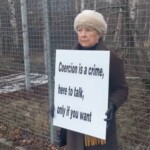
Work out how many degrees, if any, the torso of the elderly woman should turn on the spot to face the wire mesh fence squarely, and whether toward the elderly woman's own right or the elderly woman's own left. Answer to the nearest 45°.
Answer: approximately 135° to the elderly woman's own right

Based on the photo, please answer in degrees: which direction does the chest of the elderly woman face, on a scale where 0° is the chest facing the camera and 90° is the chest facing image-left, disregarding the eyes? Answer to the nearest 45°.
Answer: approximately 45°
